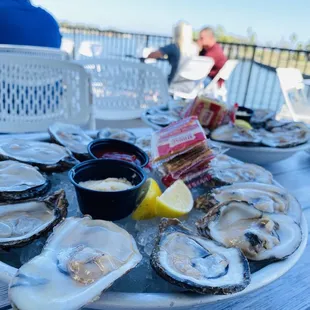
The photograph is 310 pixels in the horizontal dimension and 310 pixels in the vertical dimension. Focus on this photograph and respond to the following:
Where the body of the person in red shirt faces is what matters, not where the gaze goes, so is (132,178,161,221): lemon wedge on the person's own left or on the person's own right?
on the person's own left

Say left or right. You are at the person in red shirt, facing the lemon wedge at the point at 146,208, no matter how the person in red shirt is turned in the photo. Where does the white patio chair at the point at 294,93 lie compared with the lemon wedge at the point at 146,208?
left

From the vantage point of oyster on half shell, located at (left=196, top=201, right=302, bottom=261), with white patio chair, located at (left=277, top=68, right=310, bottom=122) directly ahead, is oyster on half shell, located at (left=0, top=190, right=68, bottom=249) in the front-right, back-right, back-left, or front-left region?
back-left

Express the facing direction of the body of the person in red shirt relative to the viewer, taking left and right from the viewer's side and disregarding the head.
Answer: facing to the left of the viewer

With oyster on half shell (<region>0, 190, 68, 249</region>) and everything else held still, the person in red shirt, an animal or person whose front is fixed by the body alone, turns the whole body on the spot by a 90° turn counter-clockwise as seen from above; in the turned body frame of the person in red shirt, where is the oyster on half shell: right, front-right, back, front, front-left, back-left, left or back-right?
front

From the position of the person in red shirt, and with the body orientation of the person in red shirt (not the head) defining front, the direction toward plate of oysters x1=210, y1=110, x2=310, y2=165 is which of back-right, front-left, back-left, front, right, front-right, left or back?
left

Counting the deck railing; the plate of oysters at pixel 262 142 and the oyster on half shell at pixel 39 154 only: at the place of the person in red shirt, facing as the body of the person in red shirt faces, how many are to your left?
2

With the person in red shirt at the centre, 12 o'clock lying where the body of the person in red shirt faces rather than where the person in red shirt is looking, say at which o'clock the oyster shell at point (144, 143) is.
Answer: The oyster shell is roughly at 9 o'clock from the person in red shirt.

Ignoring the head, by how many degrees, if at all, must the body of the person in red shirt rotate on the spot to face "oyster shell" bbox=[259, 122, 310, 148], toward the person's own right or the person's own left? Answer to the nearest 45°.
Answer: approximately 90° to the person's own left
